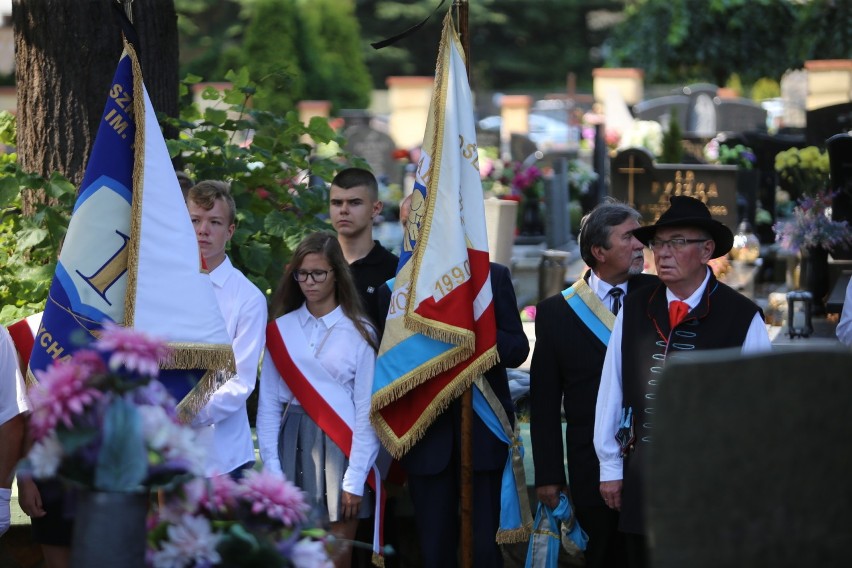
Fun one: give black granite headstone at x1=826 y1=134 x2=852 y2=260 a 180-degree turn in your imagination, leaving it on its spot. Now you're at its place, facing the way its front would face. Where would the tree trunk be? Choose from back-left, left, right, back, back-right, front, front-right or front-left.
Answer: back-left

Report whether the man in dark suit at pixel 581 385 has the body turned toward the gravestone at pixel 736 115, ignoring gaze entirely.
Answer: no

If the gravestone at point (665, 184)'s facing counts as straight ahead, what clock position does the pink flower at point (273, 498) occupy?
The pink flower is roughly at 12 o'clock from the gravestone.

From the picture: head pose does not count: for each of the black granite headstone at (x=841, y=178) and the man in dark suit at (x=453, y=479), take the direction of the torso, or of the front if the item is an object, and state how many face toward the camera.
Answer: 2

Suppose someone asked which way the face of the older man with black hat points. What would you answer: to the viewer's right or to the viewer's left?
to the viewer's left

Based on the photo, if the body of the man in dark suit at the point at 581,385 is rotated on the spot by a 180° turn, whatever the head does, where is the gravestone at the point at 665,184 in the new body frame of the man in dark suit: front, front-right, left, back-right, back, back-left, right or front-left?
front-right

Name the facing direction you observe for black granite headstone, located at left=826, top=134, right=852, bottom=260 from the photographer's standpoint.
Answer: facing the viewer

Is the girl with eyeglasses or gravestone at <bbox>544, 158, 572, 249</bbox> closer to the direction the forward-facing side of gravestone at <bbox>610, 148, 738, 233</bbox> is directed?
the girl with eyeglasses

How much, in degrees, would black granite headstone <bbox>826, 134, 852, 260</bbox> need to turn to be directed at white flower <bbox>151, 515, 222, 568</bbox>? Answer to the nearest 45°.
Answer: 0° — it already faces it

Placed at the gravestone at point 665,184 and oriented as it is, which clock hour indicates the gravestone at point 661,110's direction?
the gravestone at point 661,110 is roughly at 6 o'clock from the gravestone at point 665,184.

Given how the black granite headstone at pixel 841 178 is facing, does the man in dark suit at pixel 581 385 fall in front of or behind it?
in front

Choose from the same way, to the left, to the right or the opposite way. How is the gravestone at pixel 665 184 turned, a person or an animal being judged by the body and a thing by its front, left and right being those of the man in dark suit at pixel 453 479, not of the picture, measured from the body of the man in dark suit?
the same way

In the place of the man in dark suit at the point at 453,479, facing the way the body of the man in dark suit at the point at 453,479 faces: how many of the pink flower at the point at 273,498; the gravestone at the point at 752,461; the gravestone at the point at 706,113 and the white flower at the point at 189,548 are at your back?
1

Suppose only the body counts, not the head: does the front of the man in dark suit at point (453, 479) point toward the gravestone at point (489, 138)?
no

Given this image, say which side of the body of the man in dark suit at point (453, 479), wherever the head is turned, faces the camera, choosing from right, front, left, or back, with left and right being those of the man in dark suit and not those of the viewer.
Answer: front

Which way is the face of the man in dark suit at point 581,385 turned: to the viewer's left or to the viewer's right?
to the viewer's right

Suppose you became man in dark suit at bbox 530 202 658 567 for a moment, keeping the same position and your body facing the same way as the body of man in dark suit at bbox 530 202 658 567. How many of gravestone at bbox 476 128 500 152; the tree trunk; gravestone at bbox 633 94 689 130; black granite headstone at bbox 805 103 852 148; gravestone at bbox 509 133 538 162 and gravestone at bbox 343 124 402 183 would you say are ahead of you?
0

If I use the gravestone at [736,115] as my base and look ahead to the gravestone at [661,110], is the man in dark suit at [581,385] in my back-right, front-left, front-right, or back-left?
front-left

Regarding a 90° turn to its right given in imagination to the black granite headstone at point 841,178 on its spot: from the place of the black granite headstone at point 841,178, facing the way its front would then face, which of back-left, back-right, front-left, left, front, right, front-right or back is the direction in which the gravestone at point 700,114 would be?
right

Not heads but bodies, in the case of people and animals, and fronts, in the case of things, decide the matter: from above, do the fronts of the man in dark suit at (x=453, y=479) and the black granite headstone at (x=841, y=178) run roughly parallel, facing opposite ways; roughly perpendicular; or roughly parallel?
roughly parallel
